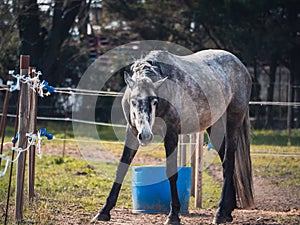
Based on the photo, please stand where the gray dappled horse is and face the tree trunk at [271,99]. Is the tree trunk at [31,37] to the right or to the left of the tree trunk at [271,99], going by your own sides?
left

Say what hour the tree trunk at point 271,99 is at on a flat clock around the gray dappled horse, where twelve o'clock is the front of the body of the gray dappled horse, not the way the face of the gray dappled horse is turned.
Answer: The tree trunk is roughly at 5 o'clock from the gray dappled horse.

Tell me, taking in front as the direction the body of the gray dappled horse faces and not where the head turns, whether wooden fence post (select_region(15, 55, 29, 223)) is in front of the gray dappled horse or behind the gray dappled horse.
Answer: in front

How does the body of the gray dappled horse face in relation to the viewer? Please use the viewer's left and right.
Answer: facing the viewer and to the left of the viewer

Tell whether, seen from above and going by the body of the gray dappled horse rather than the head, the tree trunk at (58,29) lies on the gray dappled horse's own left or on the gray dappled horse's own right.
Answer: on the gray dappled horse's own right

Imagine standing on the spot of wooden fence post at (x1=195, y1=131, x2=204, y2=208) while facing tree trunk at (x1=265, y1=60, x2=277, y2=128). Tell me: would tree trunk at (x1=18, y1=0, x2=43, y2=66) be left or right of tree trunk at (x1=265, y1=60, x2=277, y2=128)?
left

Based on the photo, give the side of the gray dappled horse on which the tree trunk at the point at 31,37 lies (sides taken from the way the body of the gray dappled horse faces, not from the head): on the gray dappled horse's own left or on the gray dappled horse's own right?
on the gray dappled horse's own right
